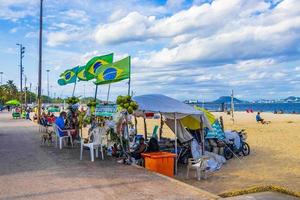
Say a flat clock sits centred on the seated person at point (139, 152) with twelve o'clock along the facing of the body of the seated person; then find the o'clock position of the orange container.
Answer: The orange container is roughly at 8 o'clock from the seated person.

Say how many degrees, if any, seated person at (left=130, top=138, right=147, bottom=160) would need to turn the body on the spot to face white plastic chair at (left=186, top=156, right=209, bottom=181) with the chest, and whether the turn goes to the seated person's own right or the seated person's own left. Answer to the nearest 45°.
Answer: approximately 135° to the seated person's own left
